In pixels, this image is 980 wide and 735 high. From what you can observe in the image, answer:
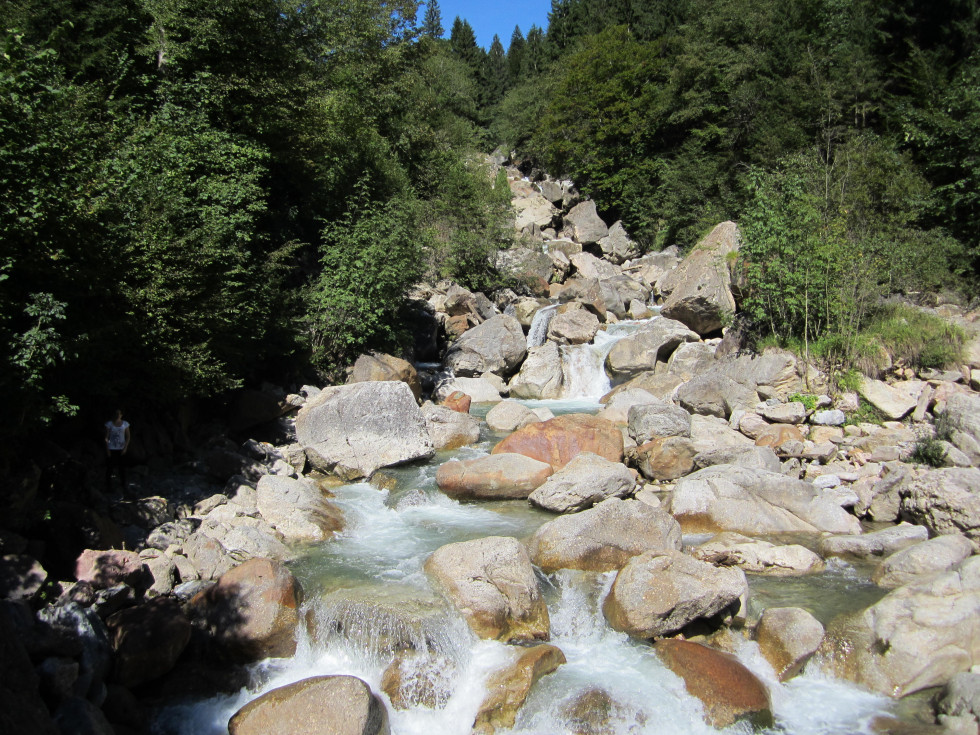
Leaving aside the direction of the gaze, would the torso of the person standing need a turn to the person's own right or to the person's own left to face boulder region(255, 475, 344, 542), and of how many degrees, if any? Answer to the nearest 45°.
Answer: approximately 90° to the person's own left

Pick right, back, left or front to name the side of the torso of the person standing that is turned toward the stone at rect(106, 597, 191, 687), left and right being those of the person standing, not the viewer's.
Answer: front

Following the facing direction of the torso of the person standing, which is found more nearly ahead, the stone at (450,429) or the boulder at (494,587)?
the boulder

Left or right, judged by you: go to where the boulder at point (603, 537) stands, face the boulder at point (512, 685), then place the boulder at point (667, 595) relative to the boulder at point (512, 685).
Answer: left

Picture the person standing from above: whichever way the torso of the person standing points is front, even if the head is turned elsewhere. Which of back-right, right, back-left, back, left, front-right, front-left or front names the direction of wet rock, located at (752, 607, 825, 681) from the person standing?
front-left

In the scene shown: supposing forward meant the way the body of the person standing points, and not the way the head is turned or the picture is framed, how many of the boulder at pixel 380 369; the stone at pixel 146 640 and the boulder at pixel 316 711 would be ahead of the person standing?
2

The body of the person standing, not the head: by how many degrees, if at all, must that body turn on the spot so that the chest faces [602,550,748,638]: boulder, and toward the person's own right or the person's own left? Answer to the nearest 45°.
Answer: approximately 45° to the person's own left

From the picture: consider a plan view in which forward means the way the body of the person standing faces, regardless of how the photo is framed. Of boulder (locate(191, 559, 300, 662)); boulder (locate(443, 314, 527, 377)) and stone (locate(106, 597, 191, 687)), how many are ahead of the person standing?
2

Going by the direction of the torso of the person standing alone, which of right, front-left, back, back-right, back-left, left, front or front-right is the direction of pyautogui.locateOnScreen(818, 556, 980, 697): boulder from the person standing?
front-left

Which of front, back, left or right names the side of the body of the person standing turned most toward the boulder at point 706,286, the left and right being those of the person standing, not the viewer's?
left

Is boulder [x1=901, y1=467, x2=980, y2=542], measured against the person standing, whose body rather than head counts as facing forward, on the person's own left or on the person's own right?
on the person's own left

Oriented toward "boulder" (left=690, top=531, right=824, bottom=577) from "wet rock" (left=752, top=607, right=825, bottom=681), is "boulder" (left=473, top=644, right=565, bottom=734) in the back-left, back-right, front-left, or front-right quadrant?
back-left

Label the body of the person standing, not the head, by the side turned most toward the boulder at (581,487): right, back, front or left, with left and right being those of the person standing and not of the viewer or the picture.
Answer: left

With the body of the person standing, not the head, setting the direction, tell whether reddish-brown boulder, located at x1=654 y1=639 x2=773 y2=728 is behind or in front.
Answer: in front

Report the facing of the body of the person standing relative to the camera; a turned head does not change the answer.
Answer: toward the camera

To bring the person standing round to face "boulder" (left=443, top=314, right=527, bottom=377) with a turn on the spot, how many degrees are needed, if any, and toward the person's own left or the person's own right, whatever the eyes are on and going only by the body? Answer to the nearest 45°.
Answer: approximately 135° to the person's own left
